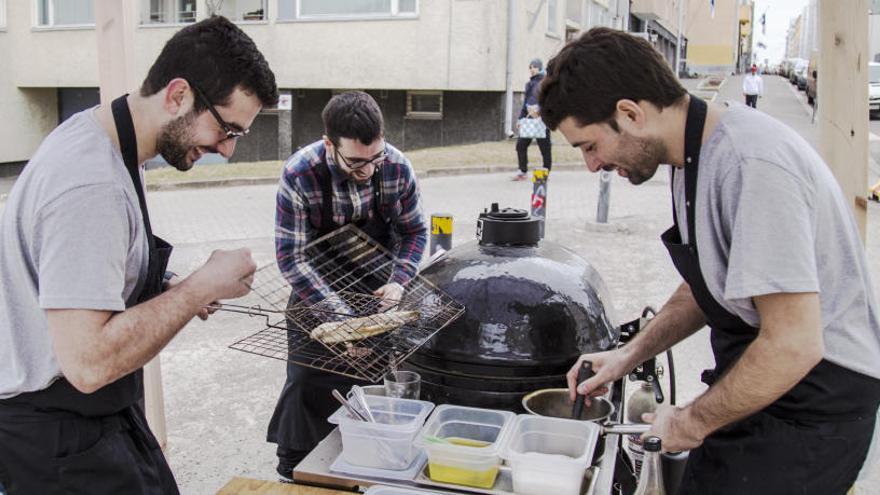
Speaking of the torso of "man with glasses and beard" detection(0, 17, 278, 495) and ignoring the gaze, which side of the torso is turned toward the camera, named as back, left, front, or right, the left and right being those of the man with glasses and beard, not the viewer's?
right

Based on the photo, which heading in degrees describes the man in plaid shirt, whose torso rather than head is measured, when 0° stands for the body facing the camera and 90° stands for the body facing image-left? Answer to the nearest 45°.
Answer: approximately 315°

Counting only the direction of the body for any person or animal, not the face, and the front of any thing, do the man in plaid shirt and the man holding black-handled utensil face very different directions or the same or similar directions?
very different directions

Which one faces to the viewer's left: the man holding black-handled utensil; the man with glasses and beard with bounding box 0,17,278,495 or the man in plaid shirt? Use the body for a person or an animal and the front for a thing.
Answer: the man holding black-handled utensil

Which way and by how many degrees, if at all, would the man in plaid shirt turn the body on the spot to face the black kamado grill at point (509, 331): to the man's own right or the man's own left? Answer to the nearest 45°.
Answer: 0° — they already face it

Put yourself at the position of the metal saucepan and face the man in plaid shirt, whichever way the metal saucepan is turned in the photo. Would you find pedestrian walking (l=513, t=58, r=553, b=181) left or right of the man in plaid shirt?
right

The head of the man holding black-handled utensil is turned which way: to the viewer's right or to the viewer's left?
to the viewer's left

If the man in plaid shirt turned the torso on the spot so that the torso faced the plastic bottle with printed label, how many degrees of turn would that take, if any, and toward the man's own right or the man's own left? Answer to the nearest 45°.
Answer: approximately 45° to the man's own left

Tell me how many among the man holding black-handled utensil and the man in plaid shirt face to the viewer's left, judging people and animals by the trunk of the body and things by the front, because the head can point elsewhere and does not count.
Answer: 1

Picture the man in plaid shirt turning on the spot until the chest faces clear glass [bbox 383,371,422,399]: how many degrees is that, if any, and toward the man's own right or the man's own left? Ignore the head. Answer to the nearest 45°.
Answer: approximately 45° to the man's own right

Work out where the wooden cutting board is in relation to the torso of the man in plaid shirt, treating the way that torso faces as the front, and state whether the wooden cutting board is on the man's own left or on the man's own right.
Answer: on the man's own right

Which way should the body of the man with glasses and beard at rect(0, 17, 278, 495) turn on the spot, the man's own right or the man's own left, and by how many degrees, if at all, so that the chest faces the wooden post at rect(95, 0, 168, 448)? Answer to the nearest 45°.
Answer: approximately 90° to the man's own left

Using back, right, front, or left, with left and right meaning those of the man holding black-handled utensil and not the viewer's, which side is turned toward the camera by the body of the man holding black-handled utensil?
left
